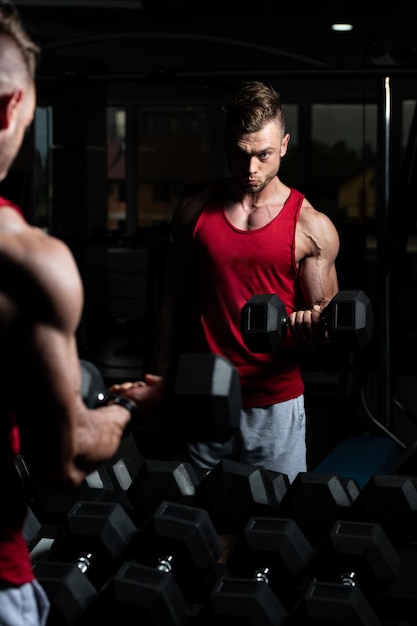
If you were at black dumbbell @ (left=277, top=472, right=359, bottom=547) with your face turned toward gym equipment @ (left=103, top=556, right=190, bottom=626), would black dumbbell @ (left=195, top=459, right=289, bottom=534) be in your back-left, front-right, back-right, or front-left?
front-right

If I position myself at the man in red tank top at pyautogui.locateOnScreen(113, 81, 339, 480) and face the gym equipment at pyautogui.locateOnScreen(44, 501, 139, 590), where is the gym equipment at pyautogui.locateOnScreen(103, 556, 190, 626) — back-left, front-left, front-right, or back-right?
front-left

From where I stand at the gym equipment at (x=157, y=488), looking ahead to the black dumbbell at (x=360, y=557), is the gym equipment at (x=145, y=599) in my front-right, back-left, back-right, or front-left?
front-right

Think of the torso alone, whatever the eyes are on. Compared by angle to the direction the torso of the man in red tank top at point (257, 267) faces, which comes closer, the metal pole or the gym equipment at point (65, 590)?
the gym equipment

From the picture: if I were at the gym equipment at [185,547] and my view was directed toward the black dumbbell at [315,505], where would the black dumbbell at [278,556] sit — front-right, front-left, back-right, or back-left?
front-right

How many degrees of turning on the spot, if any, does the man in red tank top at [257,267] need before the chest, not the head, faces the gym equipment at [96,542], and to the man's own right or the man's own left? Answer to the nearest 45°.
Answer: approximately 45° to the man's own right

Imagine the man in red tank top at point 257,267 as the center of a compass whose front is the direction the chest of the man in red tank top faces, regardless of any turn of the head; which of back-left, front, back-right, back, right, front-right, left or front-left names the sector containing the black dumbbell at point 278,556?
front

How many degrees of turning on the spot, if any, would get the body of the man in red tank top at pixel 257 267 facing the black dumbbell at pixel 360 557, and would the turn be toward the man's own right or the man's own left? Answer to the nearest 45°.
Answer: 0° — they already face it

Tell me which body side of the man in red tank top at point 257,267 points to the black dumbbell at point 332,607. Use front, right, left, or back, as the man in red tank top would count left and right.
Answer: front

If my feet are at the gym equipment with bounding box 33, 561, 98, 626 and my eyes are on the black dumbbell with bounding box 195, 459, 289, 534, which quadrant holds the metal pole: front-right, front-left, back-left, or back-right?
front-left

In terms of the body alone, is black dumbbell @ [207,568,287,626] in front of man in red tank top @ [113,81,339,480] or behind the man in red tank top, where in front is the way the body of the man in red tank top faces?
in front

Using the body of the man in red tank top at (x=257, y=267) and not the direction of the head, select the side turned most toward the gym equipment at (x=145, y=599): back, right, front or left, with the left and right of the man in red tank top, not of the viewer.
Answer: front

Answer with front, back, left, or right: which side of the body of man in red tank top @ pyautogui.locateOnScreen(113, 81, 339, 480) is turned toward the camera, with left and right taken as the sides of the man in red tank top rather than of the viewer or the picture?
front
